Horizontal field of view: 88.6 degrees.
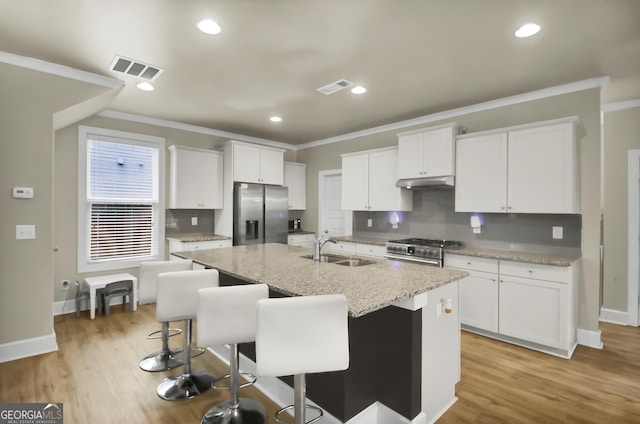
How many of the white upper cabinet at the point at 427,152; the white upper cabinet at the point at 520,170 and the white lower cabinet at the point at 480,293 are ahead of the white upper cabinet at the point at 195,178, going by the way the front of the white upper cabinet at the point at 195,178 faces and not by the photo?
3

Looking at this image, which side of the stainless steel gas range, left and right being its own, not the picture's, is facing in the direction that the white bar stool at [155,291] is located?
front

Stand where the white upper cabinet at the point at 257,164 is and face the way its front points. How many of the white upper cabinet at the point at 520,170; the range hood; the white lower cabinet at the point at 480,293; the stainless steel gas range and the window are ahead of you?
4

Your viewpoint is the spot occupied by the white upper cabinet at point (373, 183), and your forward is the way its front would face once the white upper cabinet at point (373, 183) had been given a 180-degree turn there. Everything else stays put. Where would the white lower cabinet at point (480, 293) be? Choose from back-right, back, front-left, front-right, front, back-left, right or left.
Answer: right

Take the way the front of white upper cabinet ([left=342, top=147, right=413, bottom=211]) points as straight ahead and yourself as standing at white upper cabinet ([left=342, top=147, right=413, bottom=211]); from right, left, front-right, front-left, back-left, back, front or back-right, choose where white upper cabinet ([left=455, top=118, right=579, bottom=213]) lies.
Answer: left

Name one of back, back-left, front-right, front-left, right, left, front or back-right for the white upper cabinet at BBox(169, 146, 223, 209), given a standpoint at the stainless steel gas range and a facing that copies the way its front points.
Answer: front-right

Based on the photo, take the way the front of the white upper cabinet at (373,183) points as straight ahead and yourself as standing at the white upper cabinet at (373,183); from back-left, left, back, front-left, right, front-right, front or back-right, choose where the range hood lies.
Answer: left

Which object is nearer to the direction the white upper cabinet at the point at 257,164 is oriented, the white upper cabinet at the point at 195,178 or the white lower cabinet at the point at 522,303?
the white lower cabinet

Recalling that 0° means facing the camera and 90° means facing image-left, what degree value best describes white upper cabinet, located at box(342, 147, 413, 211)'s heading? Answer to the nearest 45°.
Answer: approximately 45°

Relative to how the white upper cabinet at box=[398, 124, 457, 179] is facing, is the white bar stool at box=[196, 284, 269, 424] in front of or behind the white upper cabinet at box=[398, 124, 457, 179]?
in front

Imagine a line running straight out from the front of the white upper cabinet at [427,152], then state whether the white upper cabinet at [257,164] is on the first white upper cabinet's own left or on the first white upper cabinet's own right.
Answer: on the first white upper cabinet's own right

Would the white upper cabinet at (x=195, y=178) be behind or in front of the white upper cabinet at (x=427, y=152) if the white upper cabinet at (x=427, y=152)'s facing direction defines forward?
in front
